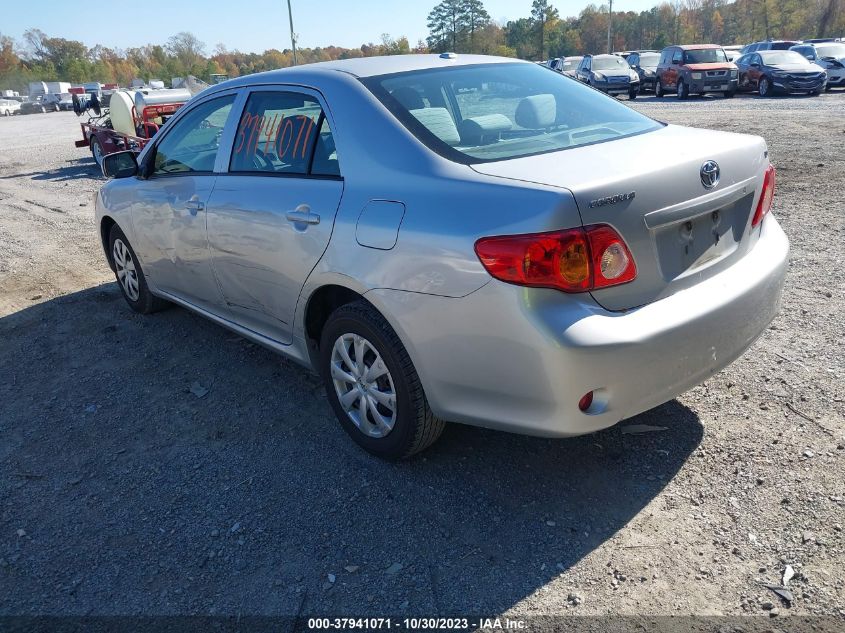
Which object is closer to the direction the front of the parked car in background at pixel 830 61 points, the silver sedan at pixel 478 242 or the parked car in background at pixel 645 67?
the silver sedan

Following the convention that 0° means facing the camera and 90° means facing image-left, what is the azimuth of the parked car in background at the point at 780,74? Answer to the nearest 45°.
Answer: approximately 315°

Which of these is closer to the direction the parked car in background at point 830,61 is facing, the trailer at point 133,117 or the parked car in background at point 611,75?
the trailer

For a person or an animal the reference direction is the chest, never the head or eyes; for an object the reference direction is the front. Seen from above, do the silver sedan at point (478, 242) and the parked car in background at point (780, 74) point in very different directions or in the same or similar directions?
very different directions

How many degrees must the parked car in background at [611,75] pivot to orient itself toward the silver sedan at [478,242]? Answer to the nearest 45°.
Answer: approximately 45° to its right

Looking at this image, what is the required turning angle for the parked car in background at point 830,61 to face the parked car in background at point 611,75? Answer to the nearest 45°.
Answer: approximately 135° to its right

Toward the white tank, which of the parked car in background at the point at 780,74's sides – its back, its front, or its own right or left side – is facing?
right

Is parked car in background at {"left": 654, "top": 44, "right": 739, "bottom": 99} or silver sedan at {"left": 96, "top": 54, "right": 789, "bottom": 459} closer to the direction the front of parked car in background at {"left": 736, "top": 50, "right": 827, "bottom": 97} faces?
the silver sedan

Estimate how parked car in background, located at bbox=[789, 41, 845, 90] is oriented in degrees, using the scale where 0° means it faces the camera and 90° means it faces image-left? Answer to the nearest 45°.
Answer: approximately 315°

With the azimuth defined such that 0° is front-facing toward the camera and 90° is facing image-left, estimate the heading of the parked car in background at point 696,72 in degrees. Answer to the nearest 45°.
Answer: approximately 315°

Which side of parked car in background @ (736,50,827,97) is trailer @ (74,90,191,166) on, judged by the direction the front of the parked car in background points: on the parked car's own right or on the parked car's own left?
on the parked car's own right

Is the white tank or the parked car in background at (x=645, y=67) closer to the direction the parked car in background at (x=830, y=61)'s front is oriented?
the white tank
